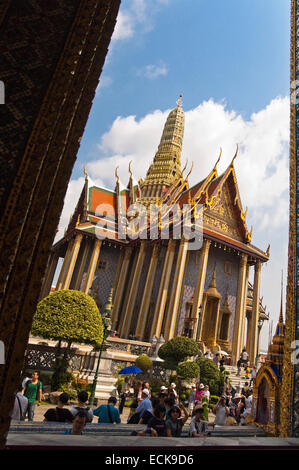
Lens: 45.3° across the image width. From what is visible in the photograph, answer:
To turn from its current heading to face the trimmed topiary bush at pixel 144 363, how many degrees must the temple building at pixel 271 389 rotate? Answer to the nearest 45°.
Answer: approximately 90° to its right

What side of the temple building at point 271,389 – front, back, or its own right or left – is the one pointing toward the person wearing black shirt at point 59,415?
front

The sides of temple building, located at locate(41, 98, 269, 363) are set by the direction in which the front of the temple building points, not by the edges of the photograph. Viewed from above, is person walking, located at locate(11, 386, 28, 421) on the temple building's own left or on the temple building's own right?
on the temple building's own right

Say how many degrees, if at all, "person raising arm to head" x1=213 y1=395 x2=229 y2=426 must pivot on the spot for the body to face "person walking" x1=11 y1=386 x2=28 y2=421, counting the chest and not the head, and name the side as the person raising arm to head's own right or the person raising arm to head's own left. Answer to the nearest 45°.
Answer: approximately 135° to the person raising arm to head's own left

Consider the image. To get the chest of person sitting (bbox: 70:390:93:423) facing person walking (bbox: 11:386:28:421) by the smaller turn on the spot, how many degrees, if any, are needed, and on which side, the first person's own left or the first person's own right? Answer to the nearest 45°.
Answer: approximately 45° to the first person's own left

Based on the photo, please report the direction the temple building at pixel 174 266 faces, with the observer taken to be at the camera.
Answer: facing the viewer and to the right of the viewer
